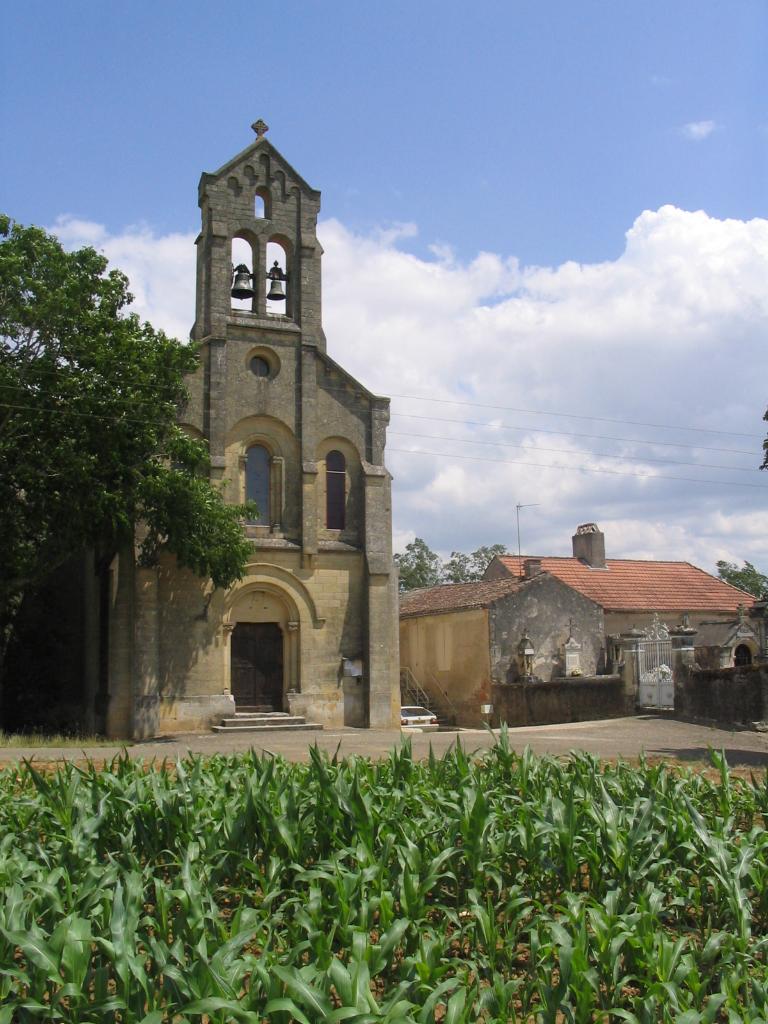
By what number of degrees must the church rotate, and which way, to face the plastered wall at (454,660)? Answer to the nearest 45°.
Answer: approximately 135° to its left

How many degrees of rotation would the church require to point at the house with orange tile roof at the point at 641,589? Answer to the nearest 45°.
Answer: approximately 135° to its left

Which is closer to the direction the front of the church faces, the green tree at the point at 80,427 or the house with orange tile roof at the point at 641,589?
the green tree

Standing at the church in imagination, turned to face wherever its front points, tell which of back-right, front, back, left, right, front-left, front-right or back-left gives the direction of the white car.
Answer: back-left

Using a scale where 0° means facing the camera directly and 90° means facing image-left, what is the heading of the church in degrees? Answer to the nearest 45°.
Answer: approximately 0°

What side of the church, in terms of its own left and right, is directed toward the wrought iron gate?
left

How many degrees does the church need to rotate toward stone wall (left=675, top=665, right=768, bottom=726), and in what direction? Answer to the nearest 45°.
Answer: approximately 90° to its left

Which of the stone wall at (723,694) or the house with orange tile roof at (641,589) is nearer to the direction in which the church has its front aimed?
the stone wall
